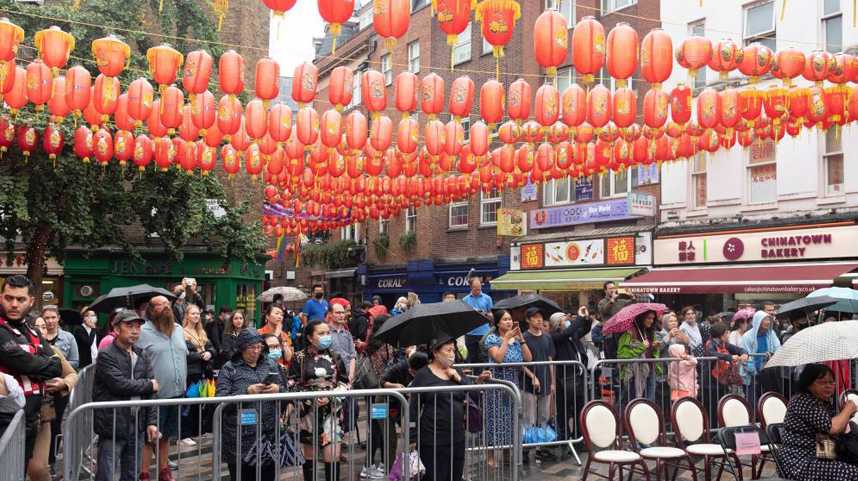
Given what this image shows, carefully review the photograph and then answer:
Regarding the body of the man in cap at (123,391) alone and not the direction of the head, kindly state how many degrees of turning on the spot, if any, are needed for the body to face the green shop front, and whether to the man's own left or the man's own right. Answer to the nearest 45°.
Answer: approximately 135° to the man's own left

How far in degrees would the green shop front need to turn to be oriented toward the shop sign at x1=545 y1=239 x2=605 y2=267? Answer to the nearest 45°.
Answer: approximately 45° to its left

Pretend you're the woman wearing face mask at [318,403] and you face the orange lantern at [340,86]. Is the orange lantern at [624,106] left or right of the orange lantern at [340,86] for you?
right

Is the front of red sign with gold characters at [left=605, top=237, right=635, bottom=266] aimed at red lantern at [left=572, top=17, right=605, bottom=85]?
yes

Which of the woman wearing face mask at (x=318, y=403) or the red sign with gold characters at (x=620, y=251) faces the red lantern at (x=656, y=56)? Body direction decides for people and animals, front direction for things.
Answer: the red sign with gold characters

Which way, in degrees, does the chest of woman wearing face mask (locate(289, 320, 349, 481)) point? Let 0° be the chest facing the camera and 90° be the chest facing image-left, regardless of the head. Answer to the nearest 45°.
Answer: approximately 0°

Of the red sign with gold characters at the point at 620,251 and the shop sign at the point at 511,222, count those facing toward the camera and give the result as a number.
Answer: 2

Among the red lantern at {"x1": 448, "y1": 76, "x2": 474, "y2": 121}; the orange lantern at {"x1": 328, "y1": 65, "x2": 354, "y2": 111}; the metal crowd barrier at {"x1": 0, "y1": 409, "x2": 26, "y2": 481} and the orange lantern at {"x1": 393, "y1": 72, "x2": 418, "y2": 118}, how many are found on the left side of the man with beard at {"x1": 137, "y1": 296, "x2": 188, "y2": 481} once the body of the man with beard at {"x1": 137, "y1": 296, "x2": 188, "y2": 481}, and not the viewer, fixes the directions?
3

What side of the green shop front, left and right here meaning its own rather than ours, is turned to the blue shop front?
left

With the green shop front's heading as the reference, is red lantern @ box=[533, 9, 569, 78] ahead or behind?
ahead
